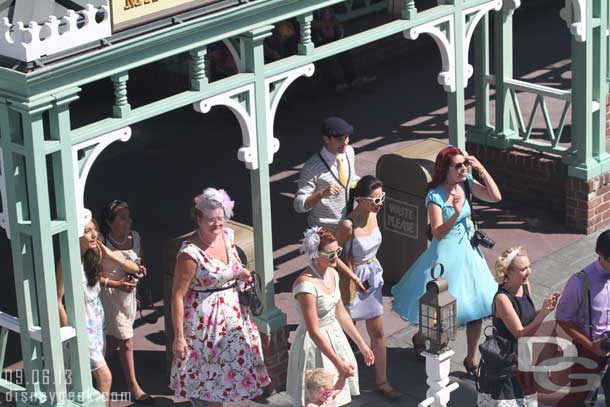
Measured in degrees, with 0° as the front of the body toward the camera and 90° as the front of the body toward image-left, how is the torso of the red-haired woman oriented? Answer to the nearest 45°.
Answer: approximately 315°

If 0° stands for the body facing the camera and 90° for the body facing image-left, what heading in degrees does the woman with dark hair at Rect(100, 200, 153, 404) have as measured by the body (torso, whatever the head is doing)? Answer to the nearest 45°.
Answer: approximately 315°

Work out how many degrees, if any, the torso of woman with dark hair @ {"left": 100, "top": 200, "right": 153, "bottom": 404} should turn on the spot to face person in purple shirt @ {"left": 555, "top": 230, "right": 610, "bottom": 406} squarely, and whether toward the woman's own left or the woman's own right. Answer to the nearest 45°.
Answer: approximately 45° to the woman's own left

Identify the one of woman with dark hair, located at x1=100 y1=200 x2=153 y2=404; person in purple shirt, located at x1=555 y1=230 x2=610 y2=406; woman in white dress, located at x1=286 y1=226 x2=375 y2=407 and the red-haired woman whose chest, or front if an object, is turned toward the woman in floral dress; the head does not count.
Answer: the woman with dark hair

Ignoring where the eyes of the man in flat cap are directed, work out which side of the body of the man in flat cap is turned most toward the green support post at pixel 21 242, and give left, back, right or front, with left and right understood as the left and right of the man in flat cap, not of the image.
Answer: right

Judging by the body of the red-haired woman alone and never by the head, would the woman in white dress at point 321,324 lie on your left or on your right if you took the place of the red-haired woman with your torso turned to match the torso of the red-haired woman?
on your right

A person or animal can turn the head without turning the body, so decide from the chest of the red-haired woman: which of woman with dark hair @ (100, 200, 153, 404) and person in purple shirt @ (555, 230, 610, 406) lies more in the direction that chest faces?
the person in purple shirt

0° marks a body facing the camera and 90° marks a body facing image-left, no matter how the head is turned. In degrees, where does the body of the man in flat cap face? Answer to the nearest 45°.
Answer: approximately 315°
